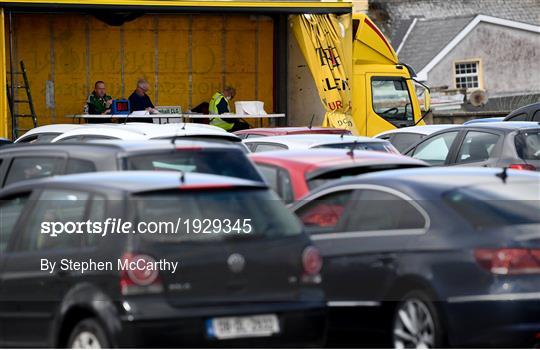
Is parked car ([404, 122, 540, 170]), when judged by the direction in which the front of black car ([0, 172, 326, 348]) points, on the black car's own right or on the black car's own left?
on the black car's own right

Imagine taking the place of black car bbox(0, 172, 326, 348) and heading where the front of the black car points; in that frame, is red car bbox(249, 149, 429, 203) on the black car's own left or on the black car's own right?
on the black car's own right

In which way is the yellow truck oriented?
to the viewer's right

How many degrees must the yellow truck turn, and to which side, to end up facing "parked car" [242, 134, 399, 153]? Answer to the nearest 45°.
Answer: approximately 90° to its right

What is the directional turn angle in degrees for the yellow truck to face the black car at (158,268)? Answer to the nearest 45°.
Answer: approximately 90° to its right

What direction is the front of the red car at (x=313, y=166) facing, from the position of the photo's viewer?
facing away from the viewer and to the left of the viewer

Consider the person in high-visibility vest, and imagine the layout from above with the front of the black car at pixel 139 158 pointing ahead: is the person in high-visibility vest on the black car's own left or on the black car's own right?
on the black car's own right

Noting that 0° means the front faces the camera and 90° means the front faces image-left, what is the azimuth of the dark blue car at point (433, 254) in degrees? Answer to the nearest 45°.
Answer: approximately 135°
